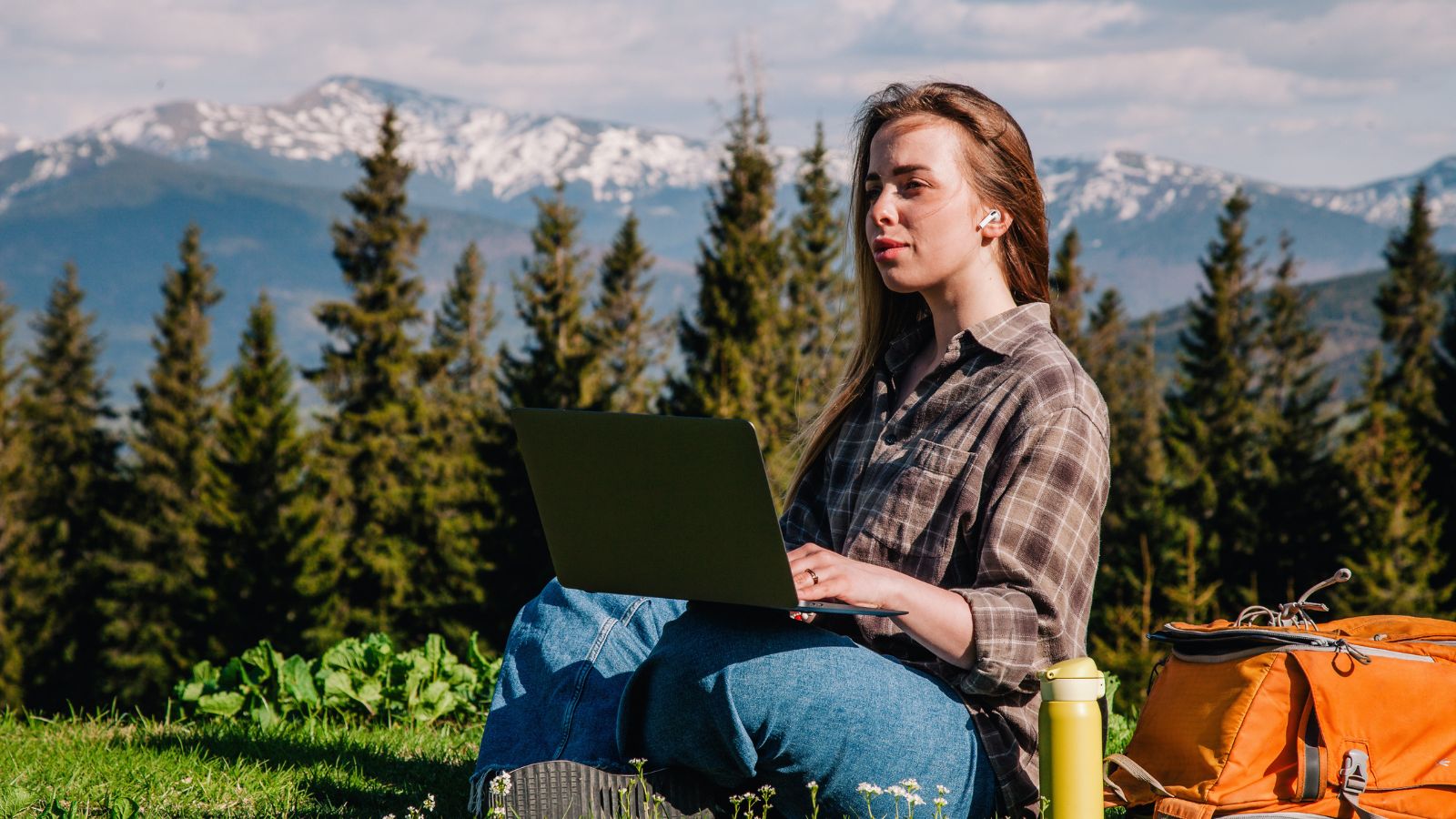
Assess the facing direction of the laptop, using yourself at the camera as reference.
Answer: facing away from the viewer and to the right of the viewer

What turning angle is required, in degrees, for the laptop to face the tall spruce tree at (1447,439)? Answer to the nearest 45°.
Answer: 0° — it already faces it

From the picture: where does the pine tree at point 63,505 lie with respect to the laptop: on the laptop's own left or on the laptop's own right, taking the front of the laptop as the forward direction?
on the laptop's own left

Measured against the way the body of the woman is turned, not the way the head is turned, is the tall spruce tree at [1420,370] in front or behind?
behind

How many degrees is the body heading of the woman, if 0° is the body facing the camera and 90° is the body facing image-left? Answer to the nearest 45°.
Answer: approximately 45°

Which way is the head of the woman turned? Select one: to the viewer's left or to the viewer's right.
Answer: to the viewer's left
